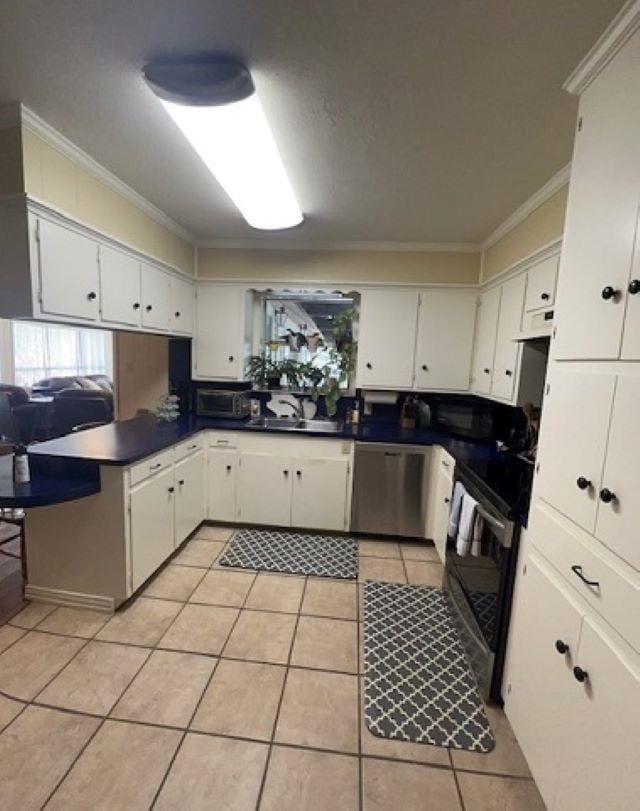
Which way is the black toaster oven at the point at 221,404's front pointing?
toward the camera

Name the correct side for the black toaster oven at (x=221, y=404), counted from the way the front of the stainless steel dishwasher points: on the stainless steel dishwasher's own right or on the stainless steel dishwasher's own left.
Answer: on the stainless steel dishwasher's own right

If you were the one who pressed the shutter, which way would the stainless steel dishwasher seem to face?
facing the viewer

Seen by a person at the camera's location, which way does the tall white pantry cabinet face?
facing the viewer and to the left of the viewer

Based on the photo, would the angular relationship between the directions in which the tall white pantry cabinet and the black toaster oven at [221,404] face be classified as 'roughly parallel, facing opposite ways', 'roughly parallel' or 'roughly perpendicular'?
roughly perpendicular

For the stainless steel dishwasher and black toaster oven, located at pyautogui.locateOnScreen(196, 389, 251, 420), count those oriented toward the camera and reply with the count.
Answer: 2

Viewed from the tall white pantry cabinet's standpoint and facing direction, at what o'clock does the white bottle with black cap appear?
The white bottle with black cap is roughly at 1 o'clock from the tall white pantry cabinet.

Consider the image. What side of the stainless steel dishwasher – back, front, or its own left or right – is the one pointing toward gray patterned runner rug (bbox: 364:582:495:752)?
front

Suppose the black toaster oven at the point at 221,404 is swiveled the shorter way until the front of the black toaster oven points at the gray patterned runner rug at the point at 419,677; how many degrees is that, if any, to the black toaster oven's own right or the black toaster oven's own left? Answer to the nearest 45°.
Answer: approximately 45° to the black toaster oven's own left

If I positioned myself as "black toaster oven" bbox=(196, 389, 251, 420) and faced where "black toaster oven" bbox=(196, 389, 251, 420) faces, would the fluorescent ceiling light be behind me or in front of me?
in front

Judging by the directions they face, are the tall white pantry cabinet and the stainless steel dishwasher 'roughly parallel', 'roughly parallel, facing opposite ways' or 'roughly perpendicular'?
roughly perpendicular
